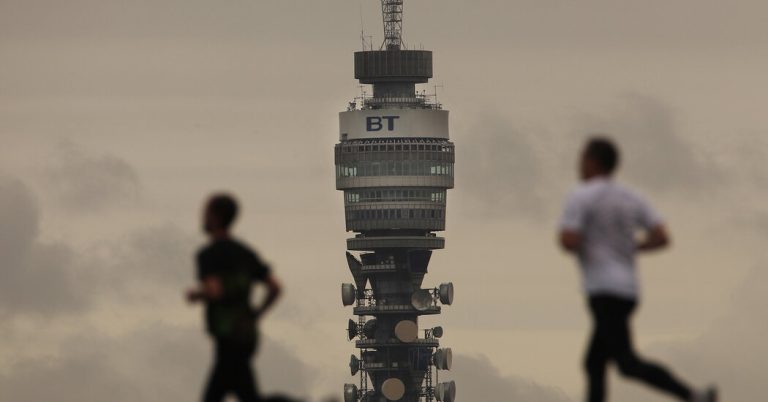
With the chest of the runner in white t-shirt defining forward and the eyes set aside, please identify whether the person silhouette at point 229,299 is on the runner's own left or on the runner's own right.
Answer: on the runner's own left
